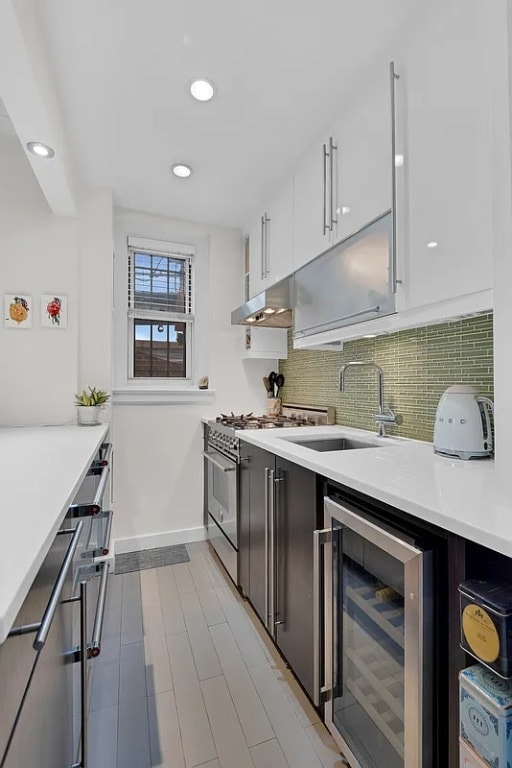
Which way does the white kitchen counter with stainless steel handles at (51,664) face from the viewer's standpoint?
to the viewer's right

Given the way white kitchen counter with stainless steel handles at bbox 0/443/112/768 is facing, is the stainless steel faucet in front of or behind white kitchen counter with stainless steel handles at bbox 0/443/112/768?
in front

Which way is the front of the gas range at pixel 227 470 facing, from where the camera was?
facing to the left of the viewer

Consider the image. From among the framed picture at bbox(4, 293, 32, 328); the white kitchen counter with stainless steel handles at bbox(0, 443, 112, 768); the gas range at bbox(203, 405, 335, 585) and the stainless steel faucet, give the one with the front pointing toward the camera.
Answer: the framed picture

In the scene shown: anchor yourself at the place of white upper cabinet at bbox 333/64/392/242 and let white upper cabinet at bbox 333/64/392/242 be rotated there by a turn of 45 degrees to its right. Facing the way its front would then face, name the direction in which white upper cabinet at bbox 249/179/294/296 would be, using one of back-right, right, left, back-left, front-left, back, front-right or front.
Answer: front-right

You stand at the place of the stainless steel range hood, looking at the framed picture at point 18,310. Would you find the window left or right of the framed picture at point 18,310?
right

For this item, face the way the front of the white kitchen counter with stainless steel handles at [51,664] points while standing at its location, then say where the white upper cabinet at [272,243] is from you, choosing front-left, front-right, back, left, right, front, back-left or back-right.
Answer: front-left

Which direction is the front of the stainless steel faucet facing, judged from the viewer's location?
facing to the left of the viewer

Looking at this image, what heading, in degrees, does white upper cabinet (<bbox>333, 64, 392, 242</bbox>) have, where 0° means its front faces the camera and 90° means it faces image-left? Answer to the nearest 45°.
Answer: approximately 45°
